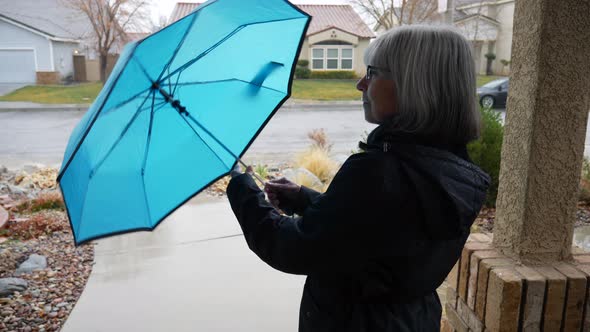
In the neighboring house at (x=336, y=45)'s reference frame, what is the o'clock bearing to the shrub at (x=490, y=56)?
The shrub is roughly at 9 o'clock from the neighboring house.

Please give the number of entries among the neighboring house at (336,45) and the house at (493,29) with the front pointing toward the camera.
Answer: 2

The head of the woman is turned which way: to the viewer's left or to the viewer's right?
to the viewer's left

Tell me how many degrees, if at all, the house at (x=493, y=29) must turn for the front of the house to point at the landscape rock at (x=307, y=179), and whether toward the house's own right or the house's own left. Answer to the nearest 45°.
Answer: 0° — it already faces it

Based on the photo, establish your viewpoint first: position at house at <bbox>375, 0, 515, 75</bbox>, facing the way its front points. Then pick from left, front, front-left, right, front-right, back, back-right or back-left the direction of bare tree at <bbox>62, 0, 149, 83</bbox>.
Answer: front-right

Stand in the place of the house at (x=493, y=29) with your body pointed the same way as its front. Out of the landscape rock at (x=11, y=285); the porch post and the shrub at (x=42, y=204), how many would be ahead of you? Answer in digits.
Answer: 3

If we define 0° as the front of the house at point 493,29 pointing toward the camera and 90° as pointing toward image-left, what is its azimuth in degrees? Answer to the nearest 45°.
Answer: approximately 0°

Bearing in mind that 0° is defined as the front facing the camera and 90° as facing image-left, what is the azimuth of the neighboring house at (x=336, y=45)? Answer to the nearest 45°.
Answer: approximately 0°

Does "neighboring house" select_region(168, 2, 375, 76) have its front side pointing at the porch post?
yes

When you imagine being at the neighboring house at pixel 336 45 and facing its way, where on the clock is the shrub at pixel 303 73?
The shrub is roughly at 2 o'clock from the neighboring house.

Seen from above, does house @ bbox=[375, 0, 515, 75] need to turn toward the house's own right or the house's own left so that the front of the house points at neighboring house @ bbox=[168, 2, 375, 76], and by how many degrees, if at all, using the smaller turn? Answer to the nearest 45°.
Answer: approximately 45° to the house's own right

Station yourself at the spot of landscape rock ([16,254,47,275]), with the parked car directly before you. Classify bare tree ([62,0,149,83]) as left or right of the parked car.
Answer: left

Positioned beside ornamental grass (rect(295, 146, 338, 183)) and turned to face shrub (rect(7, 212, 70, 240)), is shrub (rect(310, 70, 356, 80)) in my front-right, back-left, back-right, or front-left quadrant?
back-right
